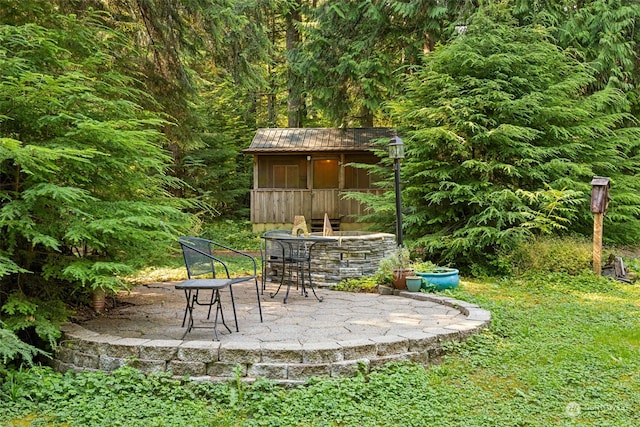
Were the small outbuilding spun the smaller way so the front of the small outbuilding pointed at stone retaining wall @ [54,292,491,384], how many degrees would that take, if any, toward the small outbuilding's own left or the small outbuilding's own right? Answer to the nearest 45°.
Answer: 0° — it already faces it

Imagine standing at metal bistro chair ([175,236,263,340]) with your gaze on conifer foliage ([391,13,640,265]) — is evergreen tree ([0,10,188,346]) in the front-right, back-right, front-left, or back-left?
back-left

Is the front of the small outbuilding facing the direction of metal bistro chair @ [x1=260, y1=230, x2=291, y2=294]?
yes

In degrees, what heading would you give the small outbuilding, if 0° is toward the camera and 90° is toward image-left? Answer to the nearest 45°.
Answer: approximately 0°

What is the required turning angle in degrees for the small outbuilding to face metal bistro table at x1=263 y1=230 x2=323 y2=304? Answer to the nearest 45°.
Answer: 0° — it already faces it

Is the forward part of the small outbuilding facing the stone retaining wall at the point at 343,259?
yes

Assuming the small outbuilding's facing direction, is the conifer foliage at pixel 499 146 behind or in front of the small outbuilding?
in front

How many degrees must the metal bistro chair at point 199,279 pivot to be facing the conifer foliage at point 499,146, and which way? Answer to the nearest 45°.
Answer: approximately 90° to its left

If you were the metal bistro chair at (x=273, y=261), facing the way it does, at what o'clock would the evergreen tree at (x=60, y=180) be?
The evergreen tree is roughly at 4 o'clock from the metal bistro chair.
